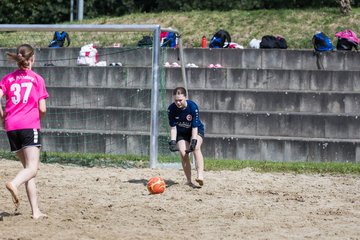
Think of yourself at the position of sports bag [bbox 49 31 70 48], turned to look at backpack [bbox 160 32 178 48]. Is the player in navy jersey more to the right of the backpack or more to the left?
right

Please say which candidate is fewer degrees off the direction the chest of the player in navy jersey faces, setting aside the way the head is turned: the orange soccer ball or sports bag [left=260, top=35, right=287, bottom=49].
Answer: the orange soccer ball

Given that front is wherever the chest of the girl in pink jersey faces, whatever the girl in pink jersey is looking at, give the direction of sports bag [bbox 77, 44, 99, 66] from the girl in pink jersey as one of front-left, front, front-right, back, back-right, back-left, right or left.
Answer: front-left

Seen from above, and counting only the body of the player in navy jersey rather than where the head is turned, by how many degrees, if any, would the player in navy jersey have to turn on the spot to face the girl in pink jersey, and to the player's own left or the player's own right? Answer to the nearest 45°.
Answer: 0° — they already face them

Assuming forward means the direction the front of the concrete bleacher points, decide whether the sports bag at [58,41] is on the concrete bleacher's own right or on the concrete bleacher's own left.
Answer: on the concrete bleacher's own right

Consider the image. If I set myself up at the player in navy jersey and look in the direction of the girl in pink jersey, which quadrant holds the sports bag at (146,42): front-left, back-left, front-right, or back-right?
back-right

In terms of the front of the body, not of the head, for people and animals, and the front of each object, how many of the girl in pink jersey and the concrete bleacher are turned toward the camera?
1

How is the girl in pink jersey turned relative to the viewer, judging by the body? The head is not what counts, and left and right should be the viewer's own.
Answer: facing away from the viewer and to the right of the viewer

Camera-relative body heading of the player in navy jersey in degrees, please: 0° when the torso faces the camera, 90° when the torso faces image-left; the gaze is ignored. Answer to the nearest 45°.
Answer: approximately 45°

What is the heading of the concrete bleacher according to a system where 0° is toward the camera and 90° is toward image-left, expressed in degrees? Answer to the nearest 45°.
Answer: approximately 0°

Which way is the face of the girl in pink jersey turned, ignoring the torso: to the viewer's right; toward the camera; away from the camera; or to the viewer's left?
away from the camera
